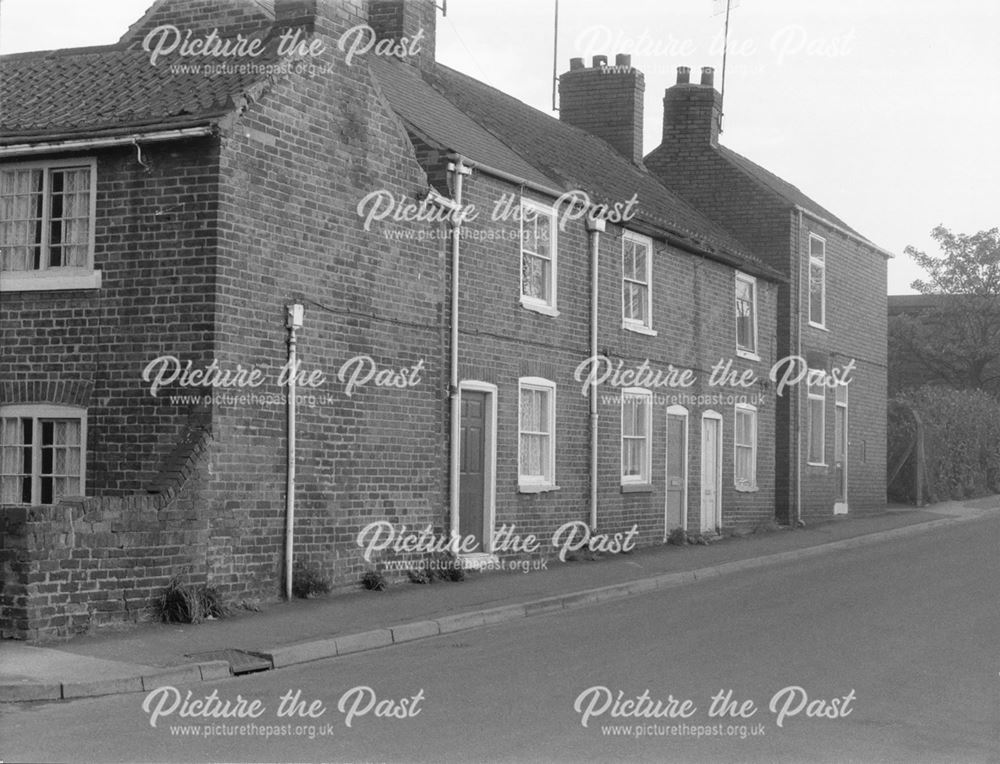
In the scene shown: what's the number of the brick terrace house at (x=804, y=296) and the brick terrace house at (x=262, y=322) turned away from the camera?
0

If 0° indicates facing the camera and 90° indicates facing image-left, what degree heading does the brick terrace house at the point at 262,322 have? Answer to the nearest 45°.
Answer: approximately 315°

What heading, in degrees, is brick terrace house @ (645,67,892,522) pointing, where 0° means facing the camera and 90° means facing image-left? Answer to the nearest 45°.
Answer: approximately 315°

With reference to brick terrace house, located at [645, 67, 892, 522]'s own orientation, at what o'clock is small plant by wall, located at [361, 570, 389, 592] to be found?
The small plant by wall is roughly at 2 o'clock from the brick terrace house.

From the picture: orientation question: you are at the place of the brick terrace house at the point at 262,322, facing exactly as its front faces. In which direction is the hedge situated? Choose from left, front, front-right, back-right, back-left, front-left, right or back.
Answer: left

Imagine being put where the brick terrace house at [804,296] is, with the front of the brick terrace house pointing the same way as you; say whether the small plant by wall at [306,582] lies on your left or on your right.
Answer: on your right

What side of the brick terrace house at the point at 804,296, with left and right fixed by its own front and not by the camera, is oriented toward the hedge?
left

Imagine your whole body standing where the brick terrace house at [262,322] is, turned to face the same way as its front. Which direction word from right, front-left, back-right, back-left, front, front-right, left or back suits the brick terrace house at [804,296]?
left

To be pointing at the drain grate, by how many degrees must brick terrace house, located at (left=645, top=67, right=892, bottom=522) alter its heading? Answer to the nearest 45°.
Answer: approximately 45° to its right
